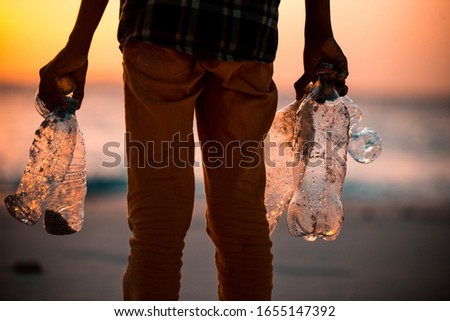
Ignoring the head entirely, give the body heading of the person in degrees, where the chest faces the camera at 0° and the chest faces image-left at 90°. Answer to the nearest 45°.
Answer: approximately 180°
